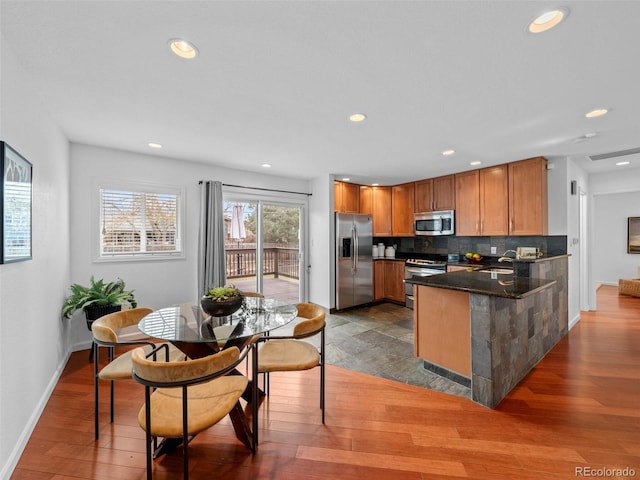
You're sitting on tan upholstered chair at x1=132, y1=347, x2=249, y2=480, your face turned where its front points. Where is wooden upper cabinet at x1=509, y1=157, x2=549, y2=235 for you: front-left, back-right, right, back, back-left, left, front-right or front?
front-right

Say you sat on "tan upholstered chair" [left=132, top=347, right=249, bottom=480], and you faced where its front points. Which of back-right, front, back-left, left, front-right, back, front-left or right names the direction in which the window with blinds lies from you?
front-left

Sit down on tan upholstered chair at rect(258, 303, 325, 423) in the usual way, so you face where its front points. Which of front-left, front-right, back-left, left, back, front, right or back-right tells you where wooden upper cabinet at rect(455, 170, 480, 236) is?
back-right

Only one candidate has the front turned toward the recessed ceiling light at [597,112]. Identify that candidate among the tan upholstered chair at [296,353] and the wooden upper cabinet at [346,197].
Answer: the wooden upper cabinet

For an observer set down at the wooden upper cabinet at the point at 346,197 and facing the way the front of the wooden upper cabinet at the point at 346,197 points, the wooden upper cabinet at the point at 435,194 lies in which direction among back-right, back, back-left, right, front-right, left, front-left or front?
front-left

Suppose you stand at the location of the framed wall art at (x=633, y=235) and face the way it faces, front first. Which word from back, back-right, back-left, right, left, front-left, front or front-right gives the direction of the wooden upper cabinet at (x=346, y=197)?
front-right

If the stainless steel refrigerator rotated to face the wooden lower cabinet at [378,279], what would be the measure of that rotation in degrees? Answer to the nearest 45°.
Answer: approximately 90° to its left
